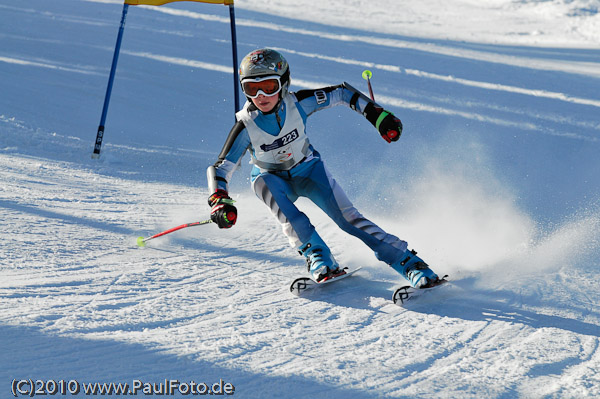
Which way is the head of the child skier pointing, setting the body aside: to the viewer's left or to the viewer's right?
to the viewer's left

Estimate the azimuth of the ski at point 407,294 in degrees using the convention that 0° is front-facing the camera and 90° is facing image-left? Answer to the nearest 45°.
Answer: approximately 45°
